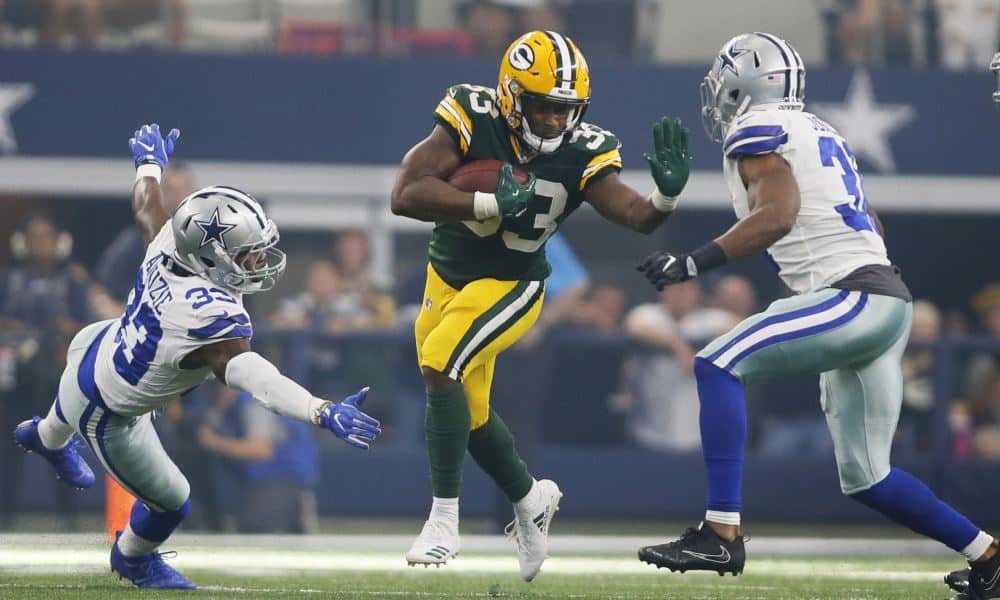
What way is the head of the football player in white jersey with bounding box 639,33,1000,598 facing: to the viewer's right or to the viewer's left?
to the viewer's left

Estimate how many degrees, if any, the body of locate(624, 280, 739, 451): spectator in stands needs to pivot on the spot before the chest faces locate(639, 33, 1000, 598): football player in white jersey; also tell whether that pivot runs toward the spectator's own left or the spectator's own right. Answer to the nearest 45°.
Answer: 0° — they already face them

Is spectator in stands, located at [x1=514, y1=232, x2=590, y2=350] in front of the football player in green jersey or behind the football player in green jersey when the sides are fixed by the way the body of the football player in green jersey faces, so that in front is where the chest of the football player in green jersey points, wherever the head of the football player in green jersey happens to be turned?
behind
